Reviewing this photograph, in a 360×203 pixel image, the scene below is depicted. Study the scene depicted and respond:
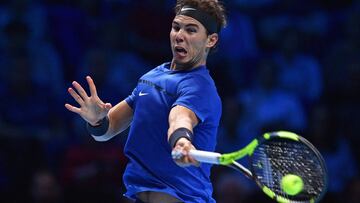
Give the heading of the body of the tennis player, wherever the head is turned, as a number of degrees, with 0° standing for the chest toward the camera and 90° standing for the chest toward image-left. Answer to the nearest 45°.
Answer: approximately 45°

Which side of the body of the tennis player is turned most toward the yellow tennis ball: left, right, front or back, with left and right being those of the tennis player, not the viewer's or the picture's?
left
